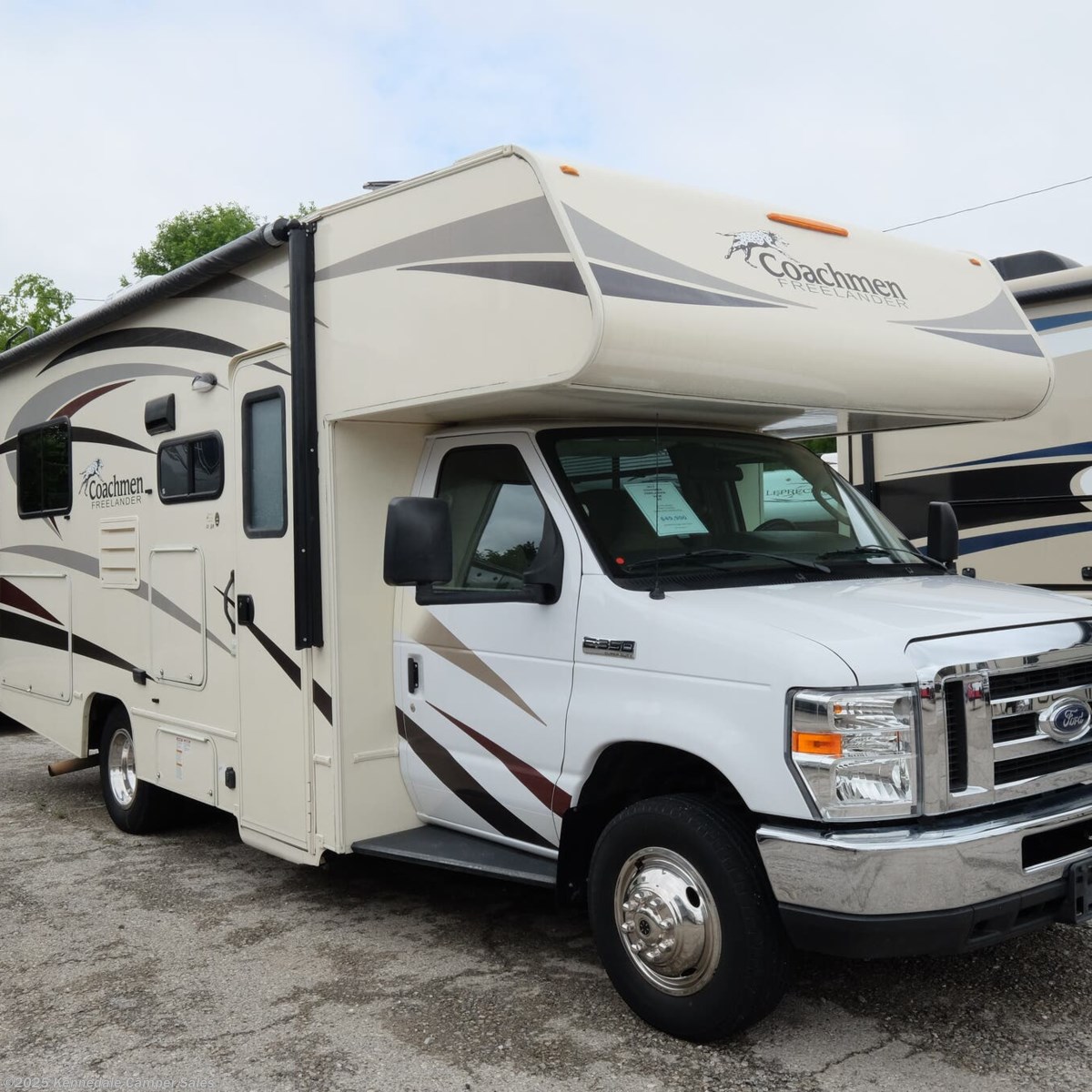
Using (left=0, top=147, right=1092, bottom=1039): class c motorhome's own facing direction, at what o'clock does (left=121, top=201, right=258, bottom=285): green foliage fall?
The green foliage is roughly at 7 o'clock from the class c motorhome.

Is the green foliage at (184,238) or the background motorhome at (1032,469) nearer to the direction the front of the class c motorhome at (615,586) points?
the background motorhome

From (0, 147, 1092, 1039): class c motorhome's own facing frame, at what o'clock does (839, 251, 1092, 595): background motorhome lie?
The background motorhome is roughly at 9 o'clock from the class c motorhome.
